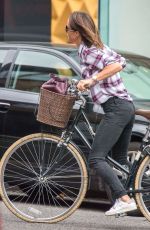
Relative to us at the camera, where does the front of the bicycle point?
facing to the left of the viewer

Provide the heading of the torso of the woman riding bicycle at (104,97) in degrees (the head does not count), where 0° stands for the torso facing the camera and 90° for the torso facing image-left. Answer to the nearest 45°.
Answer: approximately 90°
